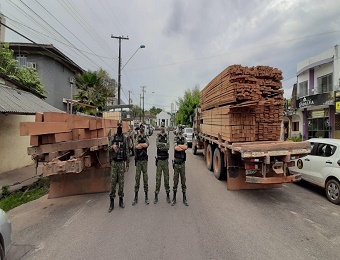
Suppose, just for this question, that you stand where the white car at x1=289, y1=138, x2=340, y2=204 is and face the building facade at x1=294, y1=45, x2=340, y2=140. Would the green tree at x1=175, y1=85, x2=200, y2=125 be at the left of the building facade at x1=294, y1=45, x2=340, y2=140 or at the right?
left

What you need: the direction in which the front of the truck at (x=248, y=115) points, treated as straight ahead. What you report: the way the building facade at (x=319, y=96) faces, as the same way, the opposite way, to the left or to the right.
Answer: to the left

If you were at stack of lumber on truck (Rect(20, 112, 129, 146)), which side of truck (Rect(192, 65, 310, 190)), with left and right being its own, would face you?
left

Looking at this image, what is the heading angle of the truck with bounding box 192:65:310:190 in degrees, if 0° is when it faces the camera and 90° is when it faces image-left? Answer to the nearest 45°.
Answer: approximately 135°

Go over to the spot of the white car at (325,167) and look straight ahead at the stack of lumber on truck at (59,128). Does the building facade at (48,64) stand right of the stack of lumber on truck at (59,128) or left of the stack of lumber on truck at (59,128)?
right
